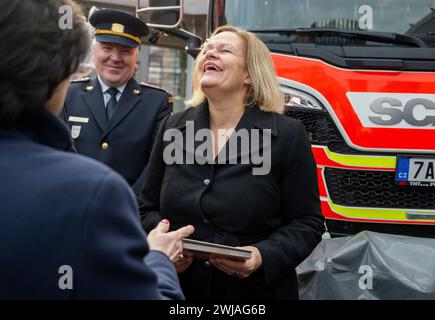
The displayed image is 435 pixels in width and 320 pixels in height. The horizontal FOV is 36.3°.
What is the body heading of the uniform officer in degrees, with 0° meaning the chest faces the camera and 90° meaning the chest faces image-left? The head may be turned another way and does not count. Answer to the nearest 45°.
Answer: approximately 0°

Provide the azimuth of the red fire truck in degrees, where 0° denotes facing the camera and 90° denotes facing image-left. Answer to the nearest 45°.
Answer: approximately 0°

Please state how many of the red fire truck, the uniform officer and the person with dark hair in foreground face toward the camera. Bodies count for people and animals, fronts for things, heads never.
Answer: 2

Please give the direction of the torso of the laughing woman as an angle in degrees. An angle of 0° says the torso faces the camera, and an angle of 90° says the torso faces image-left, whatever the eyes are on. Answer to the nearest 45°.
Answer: approximately 45°

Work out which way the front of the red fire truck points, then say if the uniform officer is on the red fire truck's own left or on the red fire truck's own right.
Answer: on the red fire truck's own right

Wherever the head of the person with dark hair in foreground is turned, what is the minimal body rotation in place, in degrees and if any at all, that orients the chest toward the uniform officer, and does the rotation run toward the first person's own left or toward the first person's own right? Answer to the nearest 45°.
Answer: approximately 45° to the first person's own left

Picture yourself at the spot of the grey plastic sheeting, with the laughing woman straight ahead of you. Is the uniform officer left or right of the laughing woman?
right

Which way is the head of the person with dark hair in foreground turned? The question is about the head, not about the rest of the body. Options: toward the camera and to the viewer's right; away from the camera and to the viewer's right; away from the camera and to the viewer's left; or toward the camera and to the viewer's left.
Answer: away from the camera and to the viewer's right

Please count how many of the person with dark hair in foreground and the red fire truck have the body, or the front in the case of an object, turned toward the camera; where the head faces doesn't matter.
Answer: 1

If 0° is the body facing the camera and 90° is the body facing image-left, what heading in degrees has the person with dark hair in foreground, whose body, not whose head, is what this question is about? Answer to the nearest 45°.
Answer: approximately 225°
